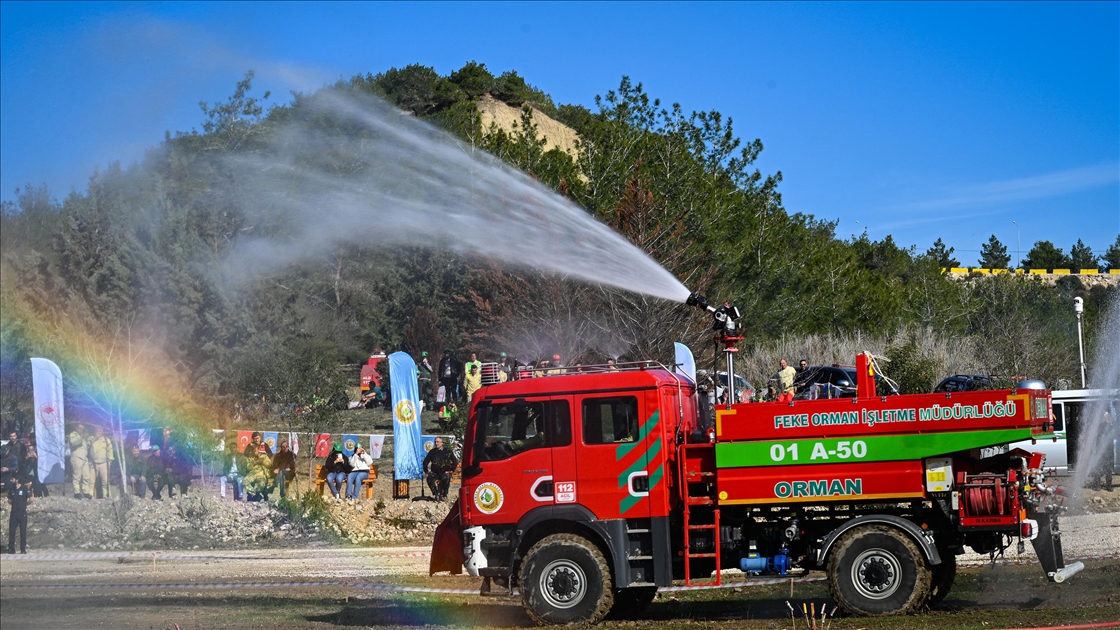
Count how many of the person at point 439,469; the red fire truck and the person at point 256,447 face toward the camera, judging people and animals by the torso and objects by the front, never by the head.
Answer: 2

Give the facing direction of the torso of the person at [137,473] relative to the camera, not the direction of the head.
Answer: toward the camera

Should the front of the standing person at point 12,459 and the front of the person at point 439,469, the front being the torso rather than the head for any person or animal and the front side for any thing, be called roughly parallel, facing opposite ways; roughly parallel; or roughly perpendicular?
roughly parallel

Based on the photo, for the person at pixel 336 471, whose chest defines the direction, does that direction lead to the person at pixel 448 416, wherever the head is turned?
no

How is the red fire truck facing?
to the viewer's left

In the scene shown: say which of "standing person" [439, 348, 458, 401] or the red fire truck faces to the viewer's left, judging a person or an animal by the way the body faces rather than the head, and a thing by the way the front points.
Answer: the red fire truck

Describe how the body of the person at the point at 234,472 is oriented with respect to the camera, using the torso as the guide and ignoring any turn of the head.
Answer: toward the camera

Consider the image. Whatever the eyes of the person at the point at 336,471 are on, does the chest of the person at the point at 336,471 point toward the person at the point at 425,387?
no

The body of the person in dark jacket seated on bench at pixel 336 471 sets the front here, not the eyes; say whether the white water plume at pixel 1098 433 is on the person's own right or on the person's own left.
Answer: on the person's own left

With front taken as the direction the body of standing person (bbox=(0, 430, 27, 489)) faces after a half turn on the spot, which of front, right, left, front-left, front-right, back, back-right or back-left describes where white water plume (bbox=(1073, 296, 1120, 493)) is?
right

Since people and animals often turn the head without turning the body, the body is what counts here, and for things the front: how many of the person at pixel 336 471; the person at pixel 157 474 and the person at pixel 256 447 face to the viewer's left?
0

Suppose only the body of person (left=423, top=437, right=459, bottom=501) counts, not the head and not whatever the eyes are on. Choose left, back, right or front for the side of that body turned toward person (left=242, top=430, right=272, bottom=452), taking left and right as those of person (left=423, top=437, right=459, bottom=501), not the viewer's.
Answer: right

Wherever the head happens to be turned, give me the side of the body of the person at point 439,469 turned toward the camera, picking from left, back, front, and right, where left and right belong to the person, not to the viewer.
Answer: front

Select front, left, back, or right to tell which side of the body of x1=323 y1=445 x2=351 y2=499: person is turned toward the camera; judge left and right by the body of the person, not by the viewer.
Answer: front
